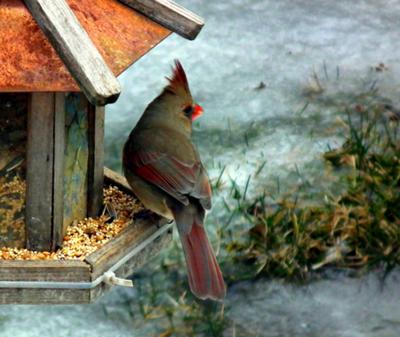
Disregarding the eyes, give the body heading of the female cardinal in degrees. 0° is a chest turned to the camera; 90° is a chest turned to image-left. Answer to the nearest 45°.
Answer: approximately 135°
